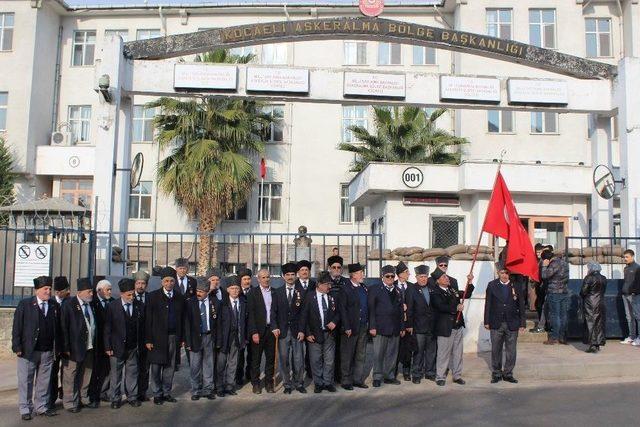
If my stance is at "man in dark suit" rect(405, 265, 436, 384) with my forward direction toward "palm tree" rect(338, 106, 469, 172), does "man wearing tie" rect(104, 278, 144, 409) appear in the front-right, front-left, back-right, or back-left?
back-left

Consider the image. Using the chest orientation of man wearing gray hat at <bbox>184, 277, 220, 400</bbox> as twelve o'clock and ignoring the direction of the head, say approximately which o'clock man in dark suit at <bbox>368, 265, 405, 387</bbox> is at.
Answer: The man in dark suit is roughly at 9 o'clock from the man wearing gray hat.

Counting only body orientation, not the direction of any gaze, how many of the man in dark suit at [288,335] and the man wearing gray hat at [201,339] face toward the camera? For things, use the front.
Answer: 2

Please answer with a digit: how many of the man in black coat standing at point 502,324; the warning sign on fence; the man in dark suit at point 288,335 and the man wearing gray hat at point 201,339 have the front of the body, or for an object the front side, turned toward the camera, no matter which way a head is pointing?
4

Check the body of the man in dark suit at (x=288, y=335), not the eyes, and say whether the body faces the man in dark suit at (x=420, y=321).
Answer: no

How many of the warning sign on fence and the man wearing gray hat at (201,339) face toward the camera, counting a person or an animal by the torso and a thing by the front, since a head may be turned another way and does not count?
2

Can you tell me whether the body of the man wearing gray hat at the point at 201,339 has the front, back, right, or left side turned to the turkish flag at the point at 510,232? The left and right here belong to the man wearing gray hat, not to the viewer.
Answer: left

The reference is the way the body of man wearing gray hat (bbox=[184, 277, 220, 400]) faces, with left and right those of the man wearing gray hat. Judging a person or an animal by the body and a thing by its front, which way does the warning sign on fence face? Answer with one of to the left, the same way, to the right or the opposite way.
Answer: the same way

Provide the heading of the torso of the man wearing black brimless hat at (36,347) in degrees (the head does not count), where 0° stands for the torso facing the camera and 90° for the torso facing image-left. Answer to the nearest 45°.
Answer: approximately 315°

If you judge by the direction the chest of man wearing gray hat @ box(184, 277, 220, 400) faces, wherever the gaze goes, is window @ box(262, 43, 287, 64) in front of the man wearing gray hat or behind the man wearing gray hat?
behind

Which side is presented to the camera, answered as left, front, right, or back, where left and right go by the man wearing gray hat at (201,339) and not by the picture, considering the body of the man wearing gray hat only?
front

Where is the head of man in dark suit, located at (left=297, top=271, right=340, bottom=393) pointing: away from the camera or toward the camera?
toward the camera

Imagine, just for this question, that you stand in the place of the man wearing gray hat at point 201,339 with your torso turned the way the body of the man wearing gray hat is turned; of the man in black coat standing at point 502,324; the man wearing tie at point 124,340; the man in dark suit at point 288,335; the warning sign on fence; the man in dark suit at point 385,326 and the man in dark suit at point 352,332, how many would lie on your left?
4

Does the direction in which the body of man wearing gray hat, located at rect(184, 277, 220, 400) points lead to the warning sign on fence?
no

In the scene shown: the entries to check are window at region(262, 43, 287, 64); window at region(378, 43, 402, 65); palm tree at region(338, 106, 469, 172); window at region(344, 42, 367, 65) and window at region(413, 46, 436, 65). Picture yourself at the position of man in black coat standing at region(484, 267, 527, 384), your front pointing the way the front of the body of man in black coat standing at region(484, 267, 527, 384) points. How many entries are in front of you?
0

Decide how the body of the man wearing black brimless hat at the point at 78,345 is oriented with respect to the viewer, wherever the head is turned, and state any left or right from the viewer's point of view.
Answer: facing the viewer and to the right of the viewer

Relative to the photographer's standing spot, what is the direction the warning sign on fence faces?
facing the viewer
